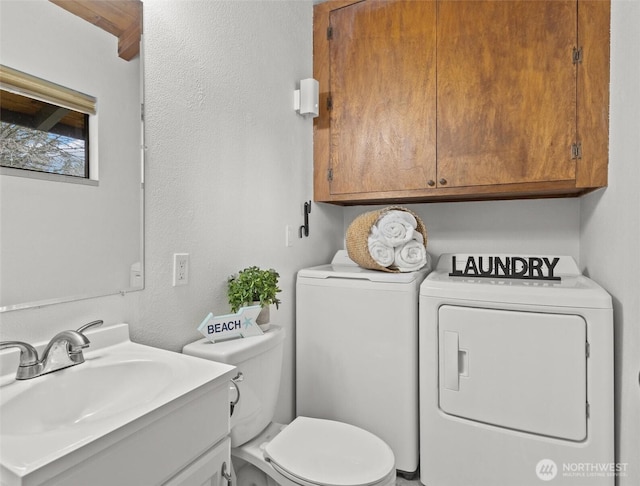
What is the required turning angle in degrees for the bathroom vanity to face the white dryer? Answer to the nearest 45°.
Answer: approximately 45° to its left

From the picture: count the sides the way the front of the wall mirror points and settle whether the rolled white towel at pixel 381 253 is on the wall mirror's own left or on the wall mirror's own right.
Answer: on the wall mirror's own left

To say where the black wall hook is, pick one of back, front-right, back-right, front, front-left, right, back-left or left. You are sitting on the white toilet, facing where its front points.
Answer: back-left

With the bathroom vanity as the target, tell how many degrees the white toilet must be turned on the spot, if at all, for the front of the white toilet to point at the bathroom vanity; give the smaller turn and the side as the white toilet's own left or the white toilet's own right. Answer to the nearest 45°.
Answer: approximately 90° to the white toilet's own right

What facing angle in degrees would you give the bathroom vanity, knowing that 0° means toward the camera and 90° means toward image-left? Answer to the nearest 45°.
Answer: approximately 315°
